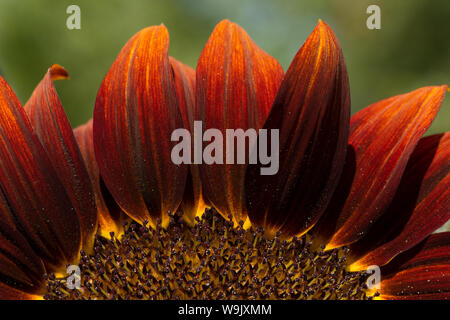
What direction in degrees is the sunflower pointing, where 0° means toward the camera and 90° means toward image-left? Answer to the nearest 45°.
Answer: approximately 0°
